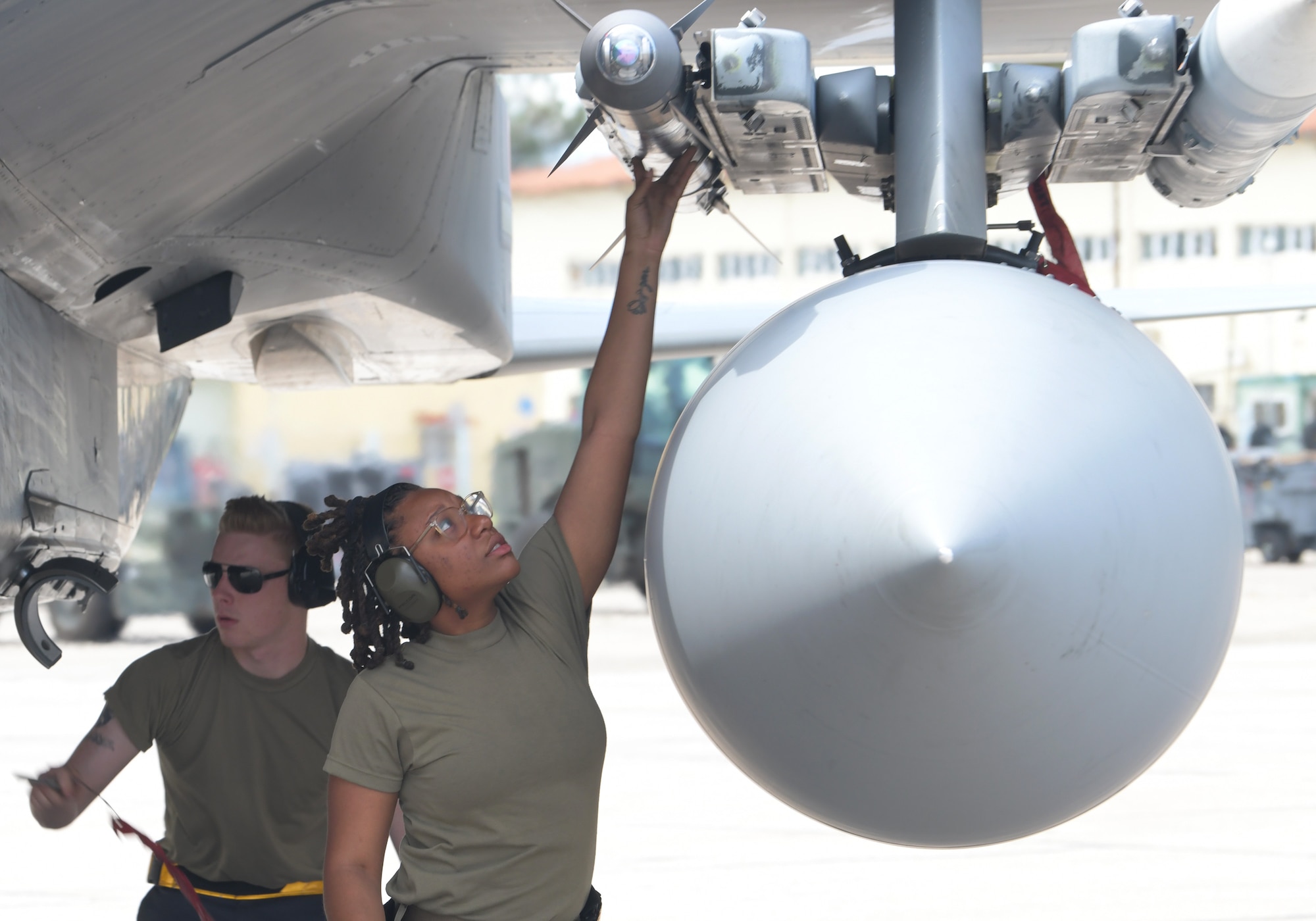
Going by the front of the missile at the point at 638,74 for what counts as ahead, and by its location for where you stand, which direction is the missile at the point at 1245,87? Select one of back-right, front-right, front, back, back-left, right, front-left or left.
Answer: left

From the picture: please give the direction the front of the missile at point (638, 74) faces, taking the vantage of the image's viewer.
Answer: facing the viewer
